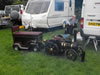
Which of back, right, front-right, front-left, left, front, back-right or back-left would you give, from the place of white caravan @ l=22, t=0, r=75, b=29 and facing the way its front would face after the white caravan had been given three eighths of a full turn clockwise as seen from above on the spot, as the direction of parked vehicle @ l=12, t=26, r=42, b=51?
back
